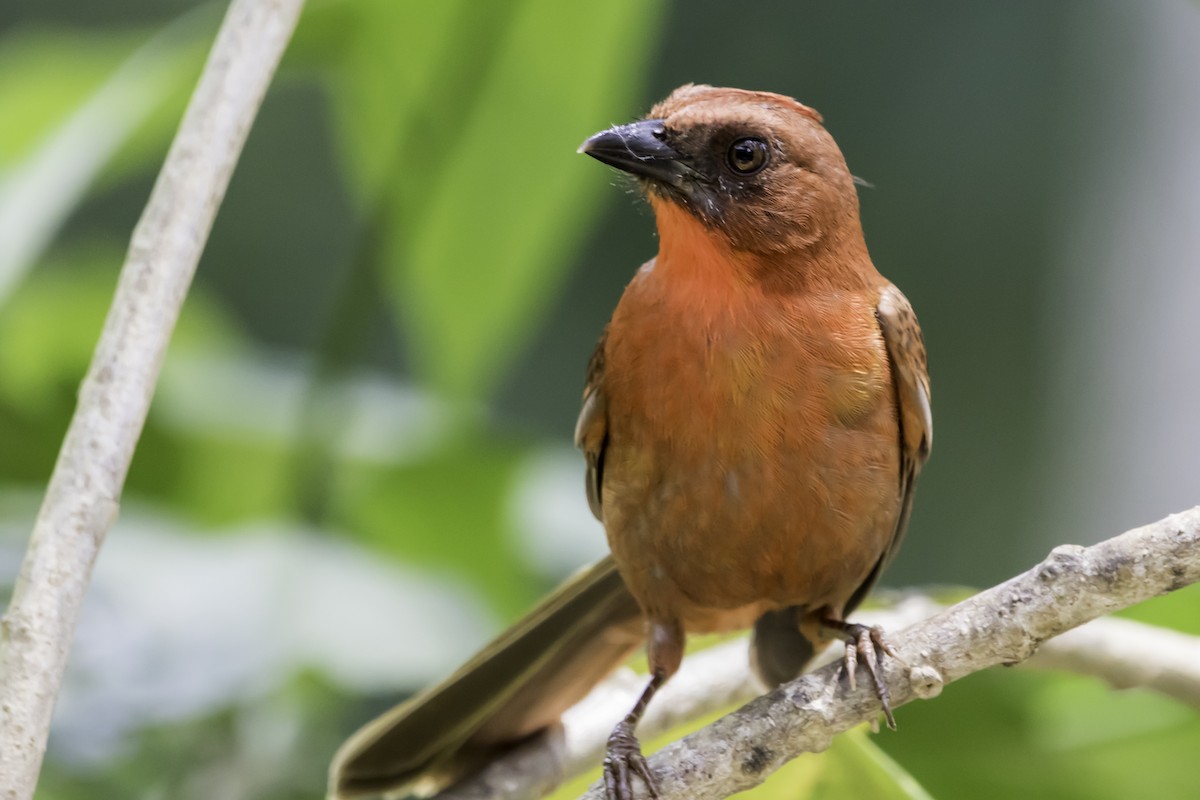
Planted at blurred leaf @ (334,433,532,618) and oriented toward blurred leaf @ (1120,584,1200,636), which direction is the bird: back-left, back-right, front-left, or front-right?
front-right

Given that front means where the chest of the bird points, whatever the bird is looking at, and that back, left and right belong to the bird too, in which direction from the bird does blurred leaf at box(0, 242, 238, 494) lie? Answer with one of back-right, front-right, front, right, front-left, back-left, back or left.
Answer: back-right

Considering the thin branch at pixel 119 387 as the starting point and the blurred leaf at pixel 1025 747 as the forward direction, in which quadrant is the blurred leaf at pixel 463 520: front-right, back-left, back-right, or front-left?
front-left

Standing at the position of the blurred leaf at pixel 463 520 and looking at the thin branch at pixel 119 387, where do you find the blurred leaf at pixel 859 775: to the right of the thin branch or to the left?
left

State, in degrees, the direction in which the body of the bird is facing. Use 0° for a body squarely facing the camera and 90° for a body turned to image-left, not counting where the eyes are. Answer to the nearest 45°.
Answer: approximately 0°

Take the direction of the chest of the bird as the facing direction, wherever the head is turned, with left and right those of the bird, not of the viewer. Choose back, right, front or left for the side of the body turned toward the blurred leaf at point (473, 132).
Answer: back

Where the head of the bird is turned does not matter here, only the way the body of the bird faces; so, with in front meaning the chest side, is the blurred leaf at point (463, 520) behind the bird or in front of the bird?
behind

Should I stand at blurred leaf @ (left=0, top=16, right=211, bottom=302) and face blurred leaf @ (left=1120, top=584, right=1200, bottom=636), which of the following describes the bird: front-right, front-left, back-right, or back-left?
front-right

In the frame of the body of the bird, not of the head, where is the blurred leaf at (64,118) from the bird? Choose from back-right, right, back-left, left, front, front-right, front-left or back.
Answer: back-right

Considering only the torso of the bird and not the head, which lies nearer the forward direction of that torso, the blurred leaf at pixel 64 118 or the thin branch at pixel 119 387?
the thin branch
